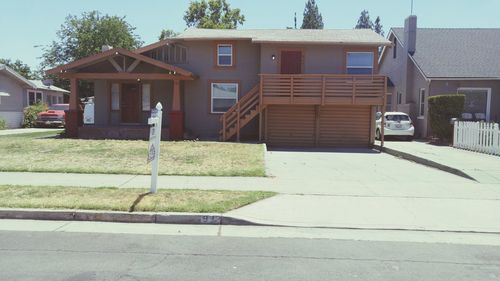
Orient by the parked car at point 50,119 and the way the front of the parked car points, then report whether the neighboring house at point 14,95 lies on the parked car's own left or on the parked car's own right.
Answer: on the parked car's own right

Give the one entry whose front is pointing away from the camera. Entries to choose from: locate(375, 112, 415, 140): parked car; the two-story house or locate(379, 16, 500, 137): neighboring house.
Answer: the parked car

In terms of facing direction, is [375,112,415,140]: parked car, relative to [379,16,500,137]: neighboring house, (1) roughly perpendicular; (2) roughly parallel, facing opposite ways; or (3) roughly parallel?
roughly parallel, facing opposite ways

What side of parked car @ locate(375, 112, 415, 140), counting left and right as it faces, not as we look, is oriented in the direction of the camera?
back

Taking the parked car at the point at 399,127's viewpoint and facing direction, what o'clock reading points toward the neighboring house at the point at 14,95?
The neighboring house is roughly at 9 o'clock from the parked car.

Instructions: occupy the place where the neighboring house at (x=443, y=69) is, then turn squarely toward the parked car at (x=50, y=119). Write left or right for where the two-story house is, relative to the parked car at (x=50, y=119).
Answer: left

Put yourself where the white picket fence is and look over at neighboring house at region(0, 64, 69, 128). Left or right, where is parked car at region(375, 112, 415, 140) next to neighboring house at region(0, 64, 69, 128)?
right

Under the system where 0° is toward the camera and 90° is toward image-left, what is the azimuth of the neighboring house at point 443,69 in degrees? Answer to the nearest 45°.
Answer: approximately 0°

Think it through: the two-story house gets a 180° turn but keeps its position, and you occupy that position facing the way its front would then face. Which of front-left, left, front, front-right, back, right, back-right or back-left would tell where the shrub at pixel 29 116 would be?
front-left

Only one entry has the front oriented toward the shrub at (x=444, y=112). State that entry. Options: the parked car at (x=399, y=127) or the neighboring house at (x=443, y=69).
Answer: the neighboring house

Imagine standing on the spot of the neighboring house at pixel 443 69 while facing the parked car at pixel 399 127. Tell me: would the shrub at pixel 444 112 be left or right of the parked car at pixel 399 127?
left

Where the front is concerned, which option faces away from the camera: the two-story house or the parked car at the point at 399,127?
the parked car

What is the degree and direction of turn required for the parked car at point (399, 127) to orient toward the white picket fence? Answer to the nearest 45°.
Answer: approximately 135° to its right

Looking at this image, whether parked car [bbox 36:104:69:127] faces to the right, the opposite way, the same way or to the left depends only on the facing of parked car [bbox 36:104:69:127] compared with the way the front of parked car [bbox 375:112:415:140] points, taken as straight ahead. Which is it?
the opposite way

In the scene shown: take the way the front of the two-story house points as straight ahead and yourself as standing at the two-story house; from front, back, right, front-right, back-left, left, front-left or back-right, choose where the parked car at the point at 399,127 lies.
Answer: left

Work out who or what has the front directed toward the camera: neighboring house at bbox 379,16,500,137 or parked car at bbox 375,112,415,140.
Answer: the neighboring house

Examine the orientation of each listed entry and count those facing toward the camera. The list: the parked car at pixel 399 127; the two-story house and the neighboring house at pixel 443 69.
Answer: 2

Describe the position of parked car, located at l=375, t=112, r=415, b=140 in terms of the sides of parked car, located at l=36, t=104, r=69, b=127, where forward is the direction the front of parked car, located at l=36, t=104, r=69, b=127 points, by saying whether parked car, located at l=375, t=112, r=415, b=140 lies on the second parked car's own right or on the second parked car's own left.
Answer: on the second parked car's own left
